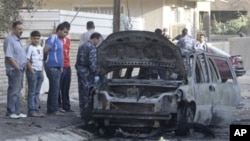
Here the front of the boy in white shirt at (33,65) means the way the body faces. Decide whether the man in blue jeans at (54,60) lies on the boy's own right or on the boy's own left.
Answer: on the boy's own left

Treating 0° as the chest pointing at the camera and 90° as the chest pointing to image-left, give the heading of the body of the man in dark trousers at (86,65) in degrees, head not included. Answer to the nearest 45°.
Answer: approximately 270°

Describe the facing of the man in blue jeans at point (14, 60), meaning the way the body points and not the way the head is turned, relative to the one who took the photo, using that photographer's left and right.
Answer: facing to the right of the viewer

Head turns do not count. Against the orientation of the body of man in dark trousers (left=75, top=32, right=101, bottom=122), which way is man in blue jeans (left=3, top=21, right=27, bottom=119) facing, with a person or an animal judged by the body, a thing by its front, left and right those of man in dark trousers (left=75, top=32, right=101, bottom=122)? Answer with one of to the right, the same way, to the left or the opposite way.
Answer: the same way

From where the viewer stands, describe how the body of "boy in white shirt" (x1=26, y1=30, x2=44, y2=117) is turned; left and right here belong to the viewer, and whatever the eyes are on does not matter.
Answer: facing the viewer and to the right of the viewer

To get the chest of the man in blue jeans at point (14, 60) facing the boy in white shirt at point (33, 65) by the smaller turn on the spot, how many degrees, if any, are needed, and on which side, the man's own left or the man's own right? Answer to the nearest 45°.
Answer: approximately 45° to the man's own left

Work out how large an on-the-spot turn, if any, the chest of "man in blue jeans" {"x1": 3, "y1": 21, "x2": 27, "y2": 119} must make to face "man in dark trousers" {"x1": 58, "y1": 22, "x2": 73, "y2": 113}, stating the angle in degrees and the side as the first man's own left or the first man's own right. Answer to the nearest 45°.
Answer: approximately 45° to the first man's own left

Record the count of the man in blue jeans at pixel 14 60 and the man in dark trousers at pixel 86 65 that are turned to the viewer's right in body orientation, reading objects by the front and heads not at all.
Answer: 2
